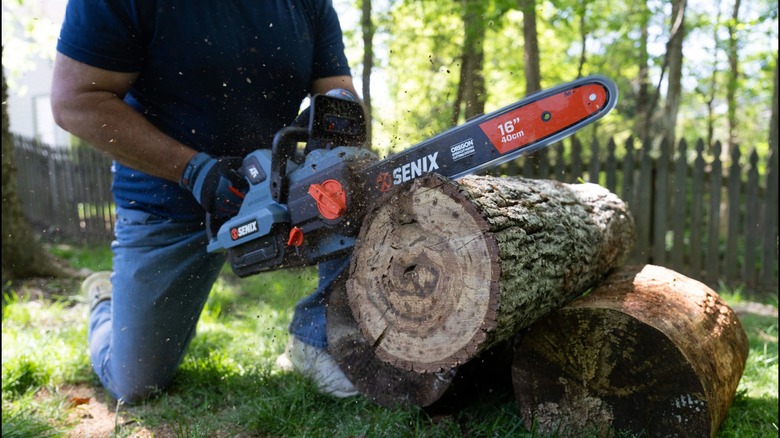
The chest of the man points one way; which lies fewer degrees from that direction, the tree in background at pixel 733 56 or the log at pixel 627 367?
the log

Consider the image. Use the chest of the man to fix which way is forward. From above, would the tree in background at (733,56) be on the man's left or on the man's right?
on the man's left

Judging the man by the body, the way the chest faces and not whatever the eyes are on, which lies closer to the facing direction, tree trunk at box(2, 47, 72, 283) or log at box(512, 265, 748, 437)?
the log

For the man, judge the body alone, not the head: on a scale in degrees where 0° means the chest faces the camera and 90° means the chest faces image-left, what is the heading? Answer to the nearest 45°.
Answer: approximately 315°

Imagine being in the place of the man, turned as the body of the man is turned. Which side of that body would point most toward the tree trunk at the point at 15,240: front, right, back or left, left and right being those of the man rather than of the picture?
back

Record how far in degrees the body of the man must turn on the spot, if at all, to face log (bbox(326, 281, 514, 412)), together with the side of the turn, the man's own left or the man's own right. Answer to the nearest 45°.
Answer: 0° — they already face it
